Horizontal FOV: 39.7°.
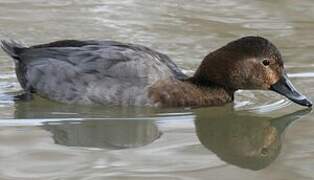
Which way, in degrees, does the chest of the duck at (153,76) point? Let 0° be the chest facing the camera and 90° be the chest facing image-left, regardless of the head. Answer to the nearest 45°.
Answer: approximately 270°
